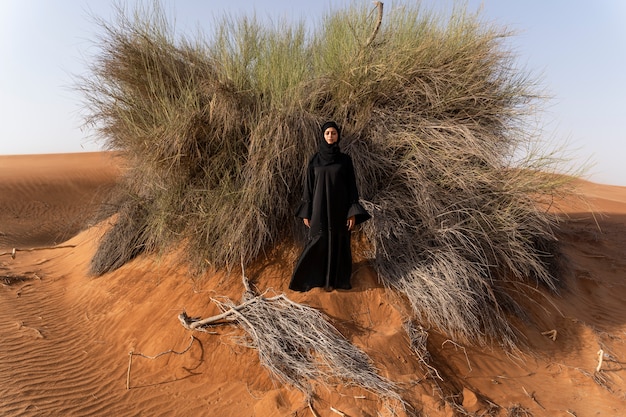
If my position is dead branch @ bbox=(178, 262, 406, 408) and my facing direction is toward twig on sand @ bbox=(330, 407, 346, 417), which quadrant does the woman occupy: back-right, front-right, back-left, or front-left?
back-left

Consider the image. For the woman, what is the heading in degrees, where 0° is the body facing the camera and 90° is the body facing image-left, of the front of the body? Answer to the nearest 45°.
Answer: approximately 0°

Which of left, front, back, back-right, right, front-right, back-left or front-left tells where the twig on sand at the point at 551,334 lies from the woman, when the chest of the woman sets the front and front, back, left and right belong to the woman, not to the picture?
left
